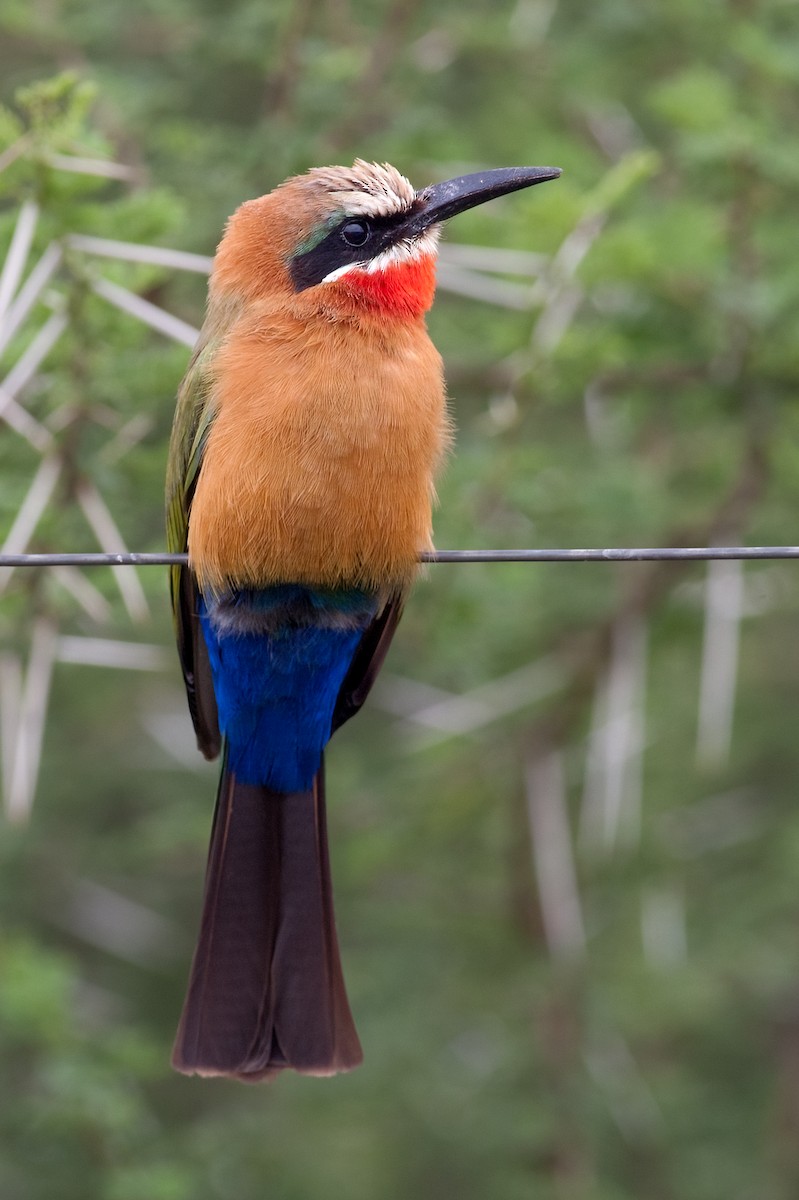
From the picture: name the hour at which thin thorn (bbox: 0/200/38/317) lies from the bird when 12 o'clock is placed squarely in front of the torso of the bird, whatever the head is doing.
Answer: The thin thorn is roughly at 4 o'clock from the bird.

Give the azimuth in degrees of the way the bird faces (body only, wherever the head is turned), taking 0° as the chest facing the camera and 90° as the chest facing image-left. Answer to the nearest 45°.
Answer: approximately 315°
